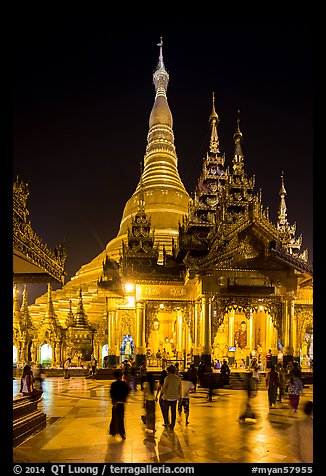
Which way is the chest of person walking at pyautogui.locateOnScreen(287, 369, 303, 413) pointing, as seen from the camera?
away from the camera

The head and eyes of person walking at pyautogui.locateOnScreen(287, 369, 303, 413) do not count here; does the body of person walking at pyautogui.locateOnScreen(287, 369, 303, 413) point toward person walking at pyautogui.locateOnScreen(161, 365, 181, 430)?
no

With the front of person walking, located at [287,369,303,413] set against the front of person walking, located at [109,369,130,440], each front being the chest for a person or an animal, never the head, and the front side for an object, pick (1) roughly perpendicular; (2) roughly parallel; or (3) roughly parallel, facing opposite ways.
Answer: roughly parallel

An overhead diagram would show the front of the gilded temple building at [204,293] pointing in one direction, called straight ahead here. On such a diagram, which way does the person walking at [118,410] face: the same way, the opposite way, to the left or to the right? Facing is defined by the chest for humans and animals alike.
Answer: the opposite way

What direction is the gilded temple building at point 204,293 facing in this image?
toward the camera

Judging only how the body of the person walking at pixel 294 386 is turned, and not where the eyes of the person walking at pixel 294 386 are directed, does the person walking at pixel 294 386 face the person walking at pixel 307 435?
no
